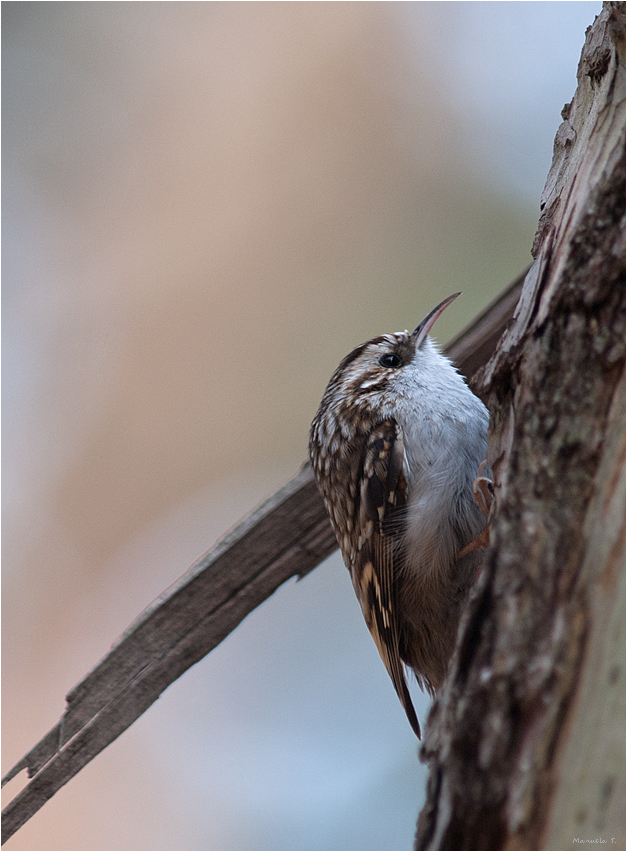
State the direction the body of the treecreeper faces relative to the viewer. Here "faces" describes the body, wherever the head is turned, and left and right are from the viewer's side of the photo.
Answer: facing to the right of the viewer
